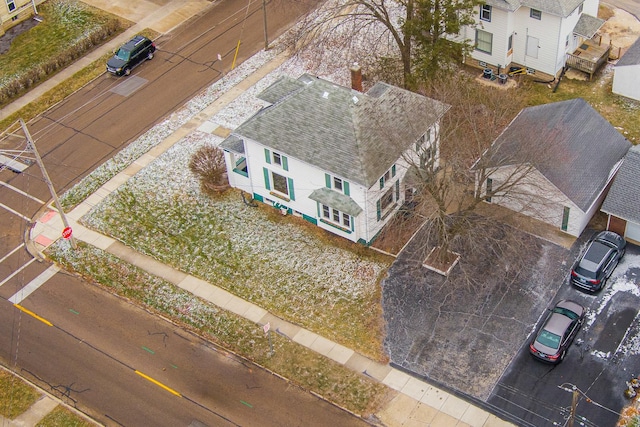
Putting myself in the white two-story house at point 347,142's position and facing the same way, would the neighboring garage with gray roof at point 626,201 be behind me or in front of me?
behind

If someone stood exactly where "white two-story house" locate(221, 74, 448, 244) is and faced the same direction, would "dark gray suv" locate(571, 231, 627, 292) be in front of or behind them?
behind

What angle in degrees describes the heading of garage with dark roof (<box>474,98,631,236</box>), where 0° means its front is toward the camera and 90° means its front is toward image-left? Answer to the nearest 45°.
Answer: approximately 45°

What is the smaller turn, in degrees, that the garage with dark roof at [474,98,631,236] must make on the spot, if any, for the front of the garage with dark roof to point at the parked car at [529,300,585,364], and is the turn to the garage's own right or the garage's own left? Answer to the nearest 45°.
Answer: approximately 45° to the garage's own left

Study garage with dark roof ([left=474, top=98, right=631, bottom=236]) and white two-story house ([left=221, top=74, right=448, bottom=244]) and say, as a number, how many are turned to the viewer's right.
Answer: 0

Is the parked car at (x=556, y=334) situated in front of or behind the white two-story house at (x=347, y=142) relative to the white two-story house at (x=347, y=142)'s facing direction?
behind

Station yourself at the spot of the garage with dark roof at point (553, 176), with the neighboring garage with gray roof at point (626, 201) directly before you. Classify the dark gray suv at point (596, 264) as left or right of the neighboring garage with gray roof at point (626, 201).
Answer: right

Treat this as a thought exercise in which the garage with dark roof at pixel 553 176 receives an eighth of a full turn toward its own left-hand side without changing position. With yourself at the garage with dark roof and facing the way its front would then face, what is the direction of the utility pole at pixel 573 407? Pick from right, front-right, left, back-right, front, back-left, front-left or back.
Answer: front
